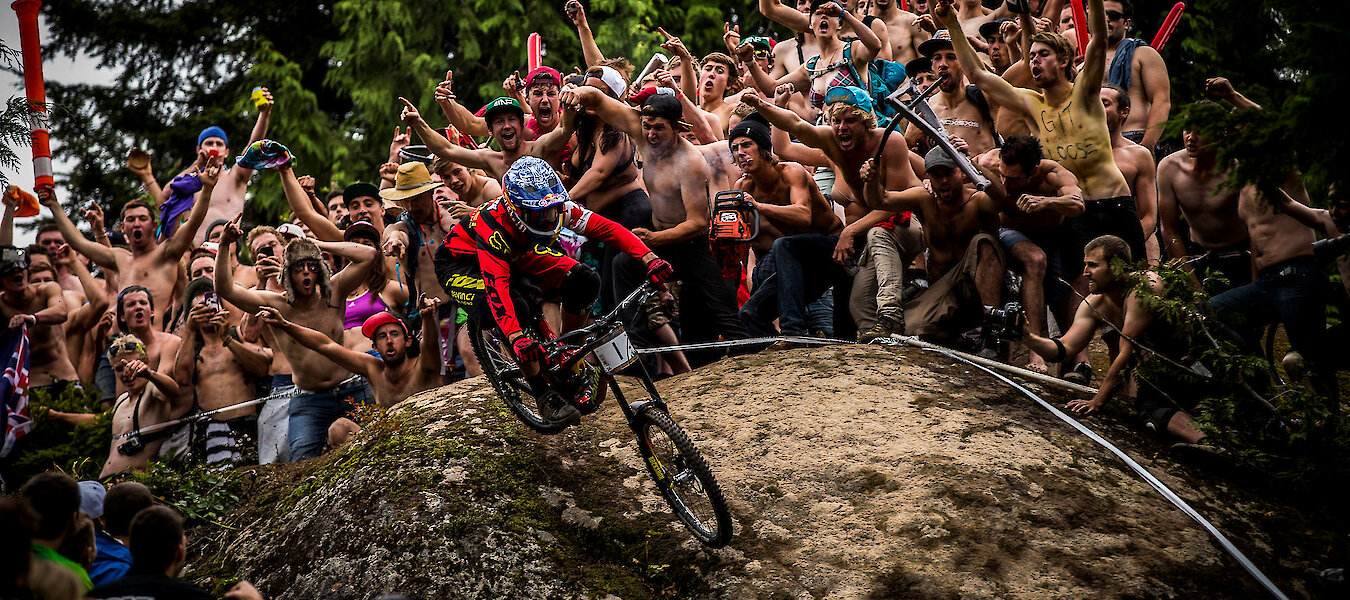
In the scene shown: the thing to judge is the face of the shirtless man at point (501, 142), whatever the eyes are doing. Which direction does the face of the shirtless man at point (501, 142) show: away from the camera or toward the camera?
toward the camera

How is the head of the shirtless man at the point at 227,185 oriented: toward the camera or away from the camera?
toward the camera

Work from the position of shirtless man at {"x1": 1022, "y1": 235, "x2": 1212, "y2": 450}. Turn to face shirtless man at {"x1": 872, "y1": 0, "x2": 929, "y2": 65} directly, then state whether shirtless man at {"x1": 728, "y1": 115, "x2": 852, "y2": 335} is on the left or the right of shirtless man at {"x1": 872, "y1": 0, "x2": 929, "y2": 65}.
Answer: left

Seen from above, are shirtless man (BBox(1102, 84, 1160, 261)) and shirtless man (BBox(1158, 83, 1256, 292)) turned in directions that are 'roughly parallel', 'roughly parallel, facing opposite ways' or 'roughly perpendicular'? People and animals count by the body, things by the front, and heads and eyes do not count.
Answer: roughly parallel

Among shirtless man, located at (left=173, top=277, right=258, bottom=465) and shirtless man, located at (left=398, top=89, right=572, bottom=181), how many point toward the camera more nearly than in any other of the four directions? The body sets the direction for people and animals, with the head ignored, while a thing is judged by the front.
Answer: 2

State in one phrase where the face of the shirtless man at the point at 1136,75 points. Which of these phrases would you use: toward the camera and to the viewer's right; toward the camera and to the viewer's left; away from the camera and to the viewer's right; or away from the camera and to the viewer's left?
toward the camera and to the viewer's left

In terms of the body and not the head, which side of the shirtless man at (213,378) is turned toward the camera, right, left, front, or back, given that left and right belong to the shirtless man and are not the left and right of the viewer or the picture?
front

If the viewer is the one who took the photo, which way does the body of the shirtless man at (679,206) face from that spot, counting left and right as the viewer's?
facing the viewer and to the left of the viewer

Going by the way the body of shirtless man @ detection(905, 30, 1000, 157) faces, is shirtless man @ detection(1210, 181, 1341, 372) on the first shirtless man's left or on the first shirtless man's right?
on the first shirtless man's left

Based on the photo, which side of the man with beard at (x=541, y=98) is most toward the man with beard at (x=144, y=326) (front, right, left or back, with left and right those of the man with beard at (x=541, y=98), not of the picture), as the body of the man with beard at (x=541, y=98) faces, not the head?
right

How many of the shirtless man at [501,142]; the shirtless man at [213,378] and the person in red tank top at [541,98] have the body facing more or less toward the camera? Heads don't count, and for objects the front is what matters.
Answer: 3

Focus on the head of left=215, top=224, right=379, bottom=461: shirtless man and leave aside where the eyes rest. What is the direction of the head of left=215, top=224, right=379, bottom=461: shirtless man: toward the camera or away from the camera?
toward the camera

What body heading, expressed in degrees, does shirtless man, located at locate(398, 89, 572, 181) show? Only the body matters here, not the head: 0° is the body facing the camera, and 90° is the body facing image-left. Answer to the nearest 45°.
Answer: approximately 0°
